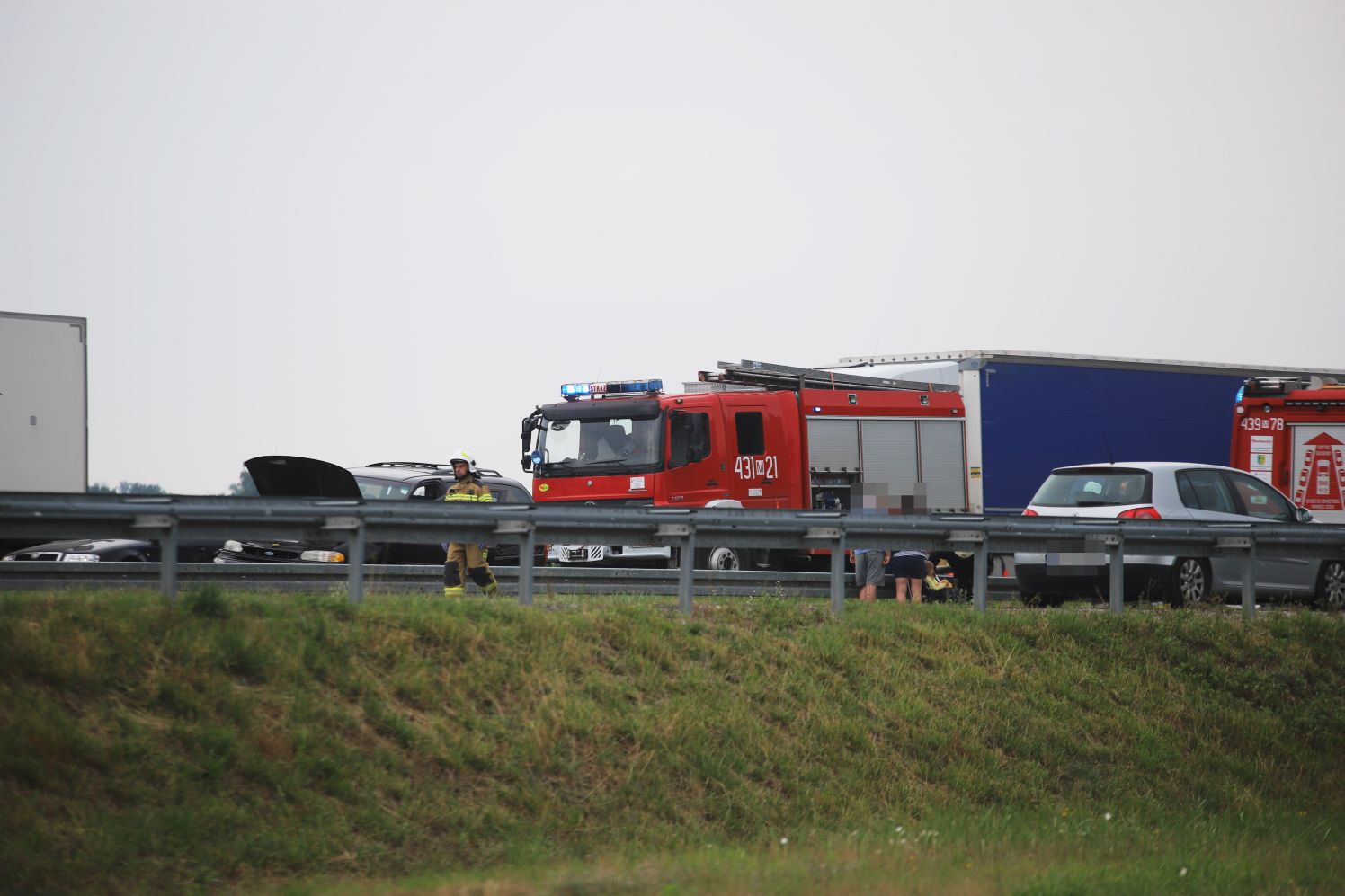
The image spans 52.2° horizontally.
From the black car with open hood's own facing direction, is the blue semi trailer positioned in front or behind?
behind

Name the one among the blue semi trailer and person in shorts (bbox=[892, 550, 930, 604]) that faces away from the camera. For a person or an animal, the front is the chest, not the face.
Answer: the person in shorts

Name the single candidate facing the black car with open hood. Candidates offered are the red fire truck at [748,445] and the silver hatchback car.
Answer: the red fire truck

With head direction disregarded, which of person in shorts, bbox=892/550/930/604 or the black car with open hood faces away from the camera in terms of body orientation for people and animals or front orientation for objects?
the person in shorts

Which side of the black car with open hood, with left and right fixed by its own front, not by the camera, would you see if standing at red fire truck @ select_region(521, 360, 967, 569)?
back

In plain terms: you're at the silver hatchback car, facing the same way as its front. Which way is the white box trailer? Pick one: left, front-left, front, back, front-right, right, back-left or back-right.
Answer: back-left

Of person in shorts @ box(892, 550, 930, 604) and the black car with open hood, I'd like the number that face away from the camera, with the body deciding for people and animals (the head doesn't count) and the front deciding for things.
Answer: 1

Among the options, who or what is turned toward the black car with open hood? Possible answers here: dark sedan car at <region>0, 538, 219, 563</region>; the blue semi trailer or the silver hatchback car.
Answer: the blue semi trailer

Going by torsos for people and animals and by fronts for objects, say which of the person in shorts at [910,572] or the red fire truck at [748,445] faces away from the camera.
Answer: the person in shorts

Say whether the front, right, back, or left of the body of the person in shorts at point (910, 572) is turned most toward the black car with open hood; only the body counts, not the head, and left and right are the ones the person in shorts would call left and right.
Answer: left

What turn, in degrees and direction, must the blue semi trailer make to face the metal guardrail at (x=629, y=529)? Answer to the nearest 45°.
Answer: approximately 45° to its left

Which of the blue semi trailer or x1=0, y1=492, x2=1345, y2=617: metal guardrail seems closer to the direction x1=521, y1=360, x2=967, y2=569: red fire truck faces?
the metal guardrail

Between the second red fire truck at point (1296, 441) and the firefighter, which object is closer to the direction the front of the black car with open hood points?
the firefighter

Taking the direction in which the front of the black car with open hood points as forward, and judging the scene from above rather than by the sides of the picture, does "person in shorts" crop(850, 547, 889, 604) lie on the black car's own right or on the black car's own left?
on the black car's own left

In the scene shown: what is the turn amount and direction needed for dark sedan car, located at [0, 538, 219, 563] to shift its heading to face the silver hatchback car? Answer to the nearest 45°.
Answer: approximately 90° to its left
